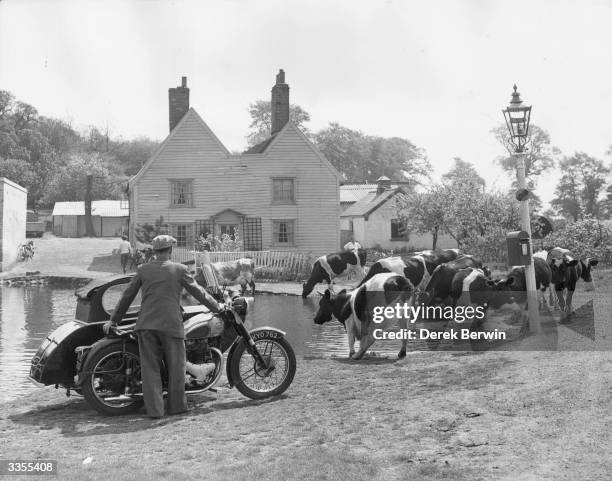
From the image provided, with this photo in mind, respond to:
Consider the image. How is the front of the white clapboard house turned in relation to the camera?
facing the viewer

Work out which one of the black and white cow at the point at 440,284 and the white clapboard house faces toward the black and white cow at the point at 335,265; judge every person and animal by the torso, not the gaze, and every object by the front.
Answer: the white clapboard house

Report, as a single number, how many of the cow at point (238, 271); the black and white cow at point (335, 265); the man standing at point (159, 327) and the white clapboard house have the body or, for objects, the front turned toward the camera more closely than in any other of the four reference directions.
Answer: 1

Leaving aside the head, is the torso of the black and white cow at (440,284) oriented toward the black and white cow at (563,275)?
no

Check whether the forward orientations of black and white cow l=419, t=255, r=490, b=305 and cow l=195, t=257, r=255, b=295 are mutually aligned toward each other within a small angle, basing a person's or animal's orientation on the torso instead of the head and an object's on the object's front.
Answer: no

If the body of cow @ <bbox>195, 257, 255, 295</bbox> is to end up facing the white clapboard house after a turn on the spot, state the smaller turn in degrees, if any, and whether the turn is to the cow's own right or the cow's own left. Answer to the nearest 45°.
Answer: approximately 90° to the cow's own right

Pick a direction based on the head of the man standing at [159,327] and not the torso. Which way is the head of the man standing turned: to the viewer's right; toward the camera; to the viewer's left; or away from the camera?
away from the camera

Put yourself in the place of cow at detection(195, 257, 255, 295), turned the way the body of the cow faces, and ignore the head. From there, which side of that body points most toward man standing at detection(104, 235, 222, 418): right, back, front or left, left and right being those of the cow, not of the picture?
left

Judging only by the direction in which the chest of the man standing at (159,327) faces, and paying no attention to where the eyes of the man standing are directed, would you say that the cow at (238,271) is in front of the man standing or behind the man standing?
in front

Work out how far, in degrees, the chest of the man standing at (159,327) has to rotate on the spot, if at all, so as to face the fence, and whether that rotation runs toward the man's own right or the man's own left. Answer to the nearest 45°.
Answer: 0° — they already face it

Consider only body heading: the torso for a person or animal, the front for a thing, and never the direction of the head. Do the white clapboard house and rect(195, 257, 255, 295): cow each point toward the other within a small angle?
no

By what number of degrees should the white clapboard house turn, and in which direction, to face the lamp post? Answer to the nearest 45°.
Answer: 0° — it already faces it

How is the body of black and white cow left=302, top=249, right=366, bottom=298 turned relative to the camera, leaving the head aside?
to the viewer's left

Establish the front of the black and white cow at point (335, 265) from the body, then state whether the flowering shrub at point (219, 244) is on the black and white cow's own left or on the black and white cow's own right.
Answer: on the black and white cow's own right

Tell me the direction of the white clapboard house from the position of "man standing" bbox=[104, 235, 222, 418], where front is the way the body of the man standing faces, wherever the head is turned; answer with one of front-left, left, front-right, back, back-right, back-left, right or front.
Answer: front

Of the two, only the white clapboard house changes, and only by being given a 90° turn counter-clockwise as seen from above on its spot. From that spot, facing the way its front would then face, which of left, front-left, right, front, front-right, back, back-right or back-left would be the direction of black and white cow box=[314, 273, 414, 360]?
right

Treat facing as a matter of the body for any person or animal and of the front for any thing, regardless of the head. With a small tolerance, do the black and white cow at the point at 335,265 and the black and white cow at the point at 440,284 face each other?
no

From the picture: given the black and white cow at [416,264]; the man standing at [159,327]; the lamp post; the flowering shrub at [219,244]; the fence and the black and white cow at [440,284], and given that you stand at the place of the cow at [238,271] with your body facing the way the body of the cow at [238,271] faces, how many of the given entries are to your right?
2
